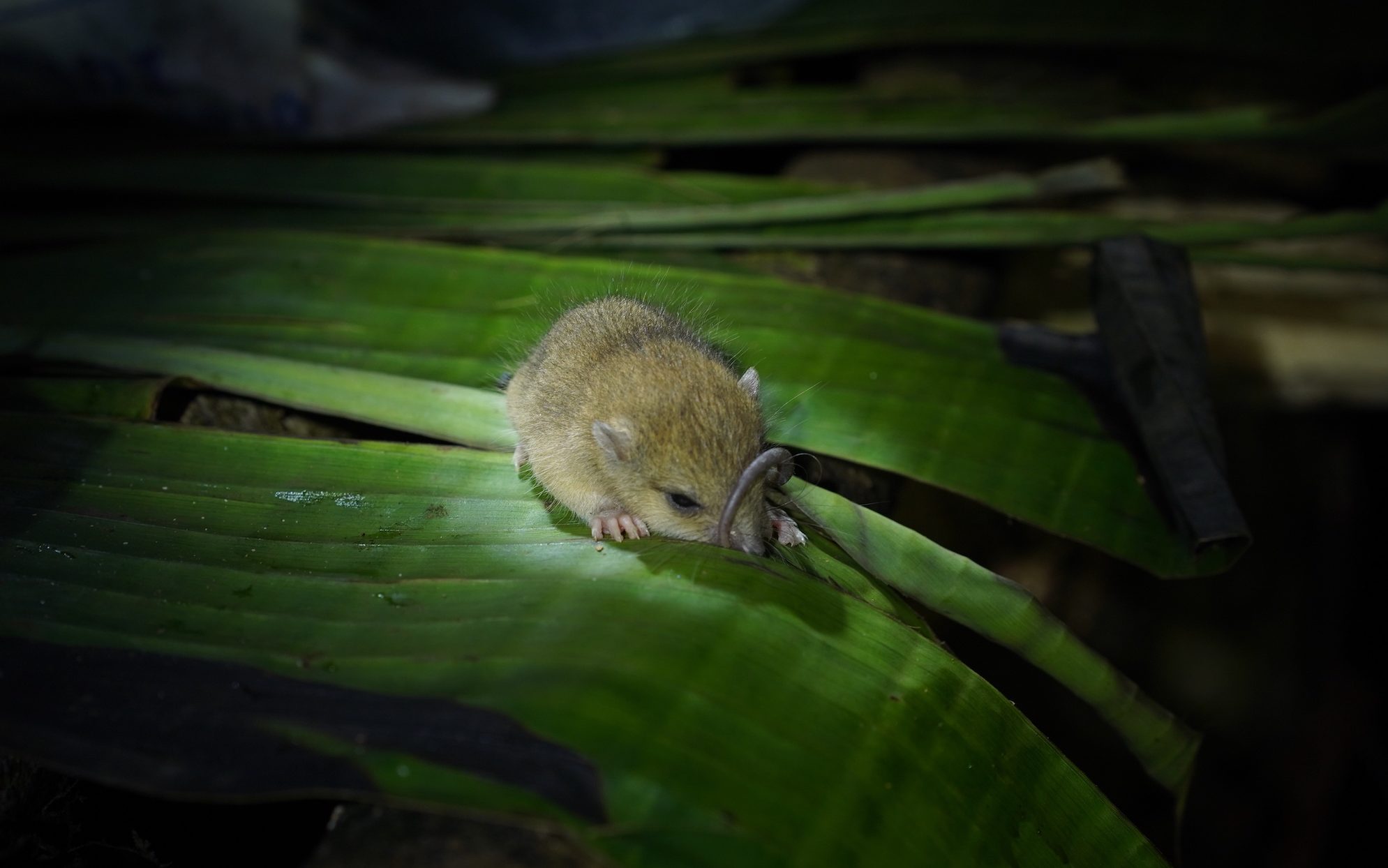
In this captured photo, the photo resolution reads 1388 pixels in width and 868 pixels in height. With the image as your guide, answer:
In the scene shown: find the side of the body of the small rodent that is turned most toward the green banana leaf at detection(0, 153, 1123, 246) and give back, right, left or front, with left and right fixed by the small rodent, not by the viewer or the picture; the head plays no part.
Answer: back
